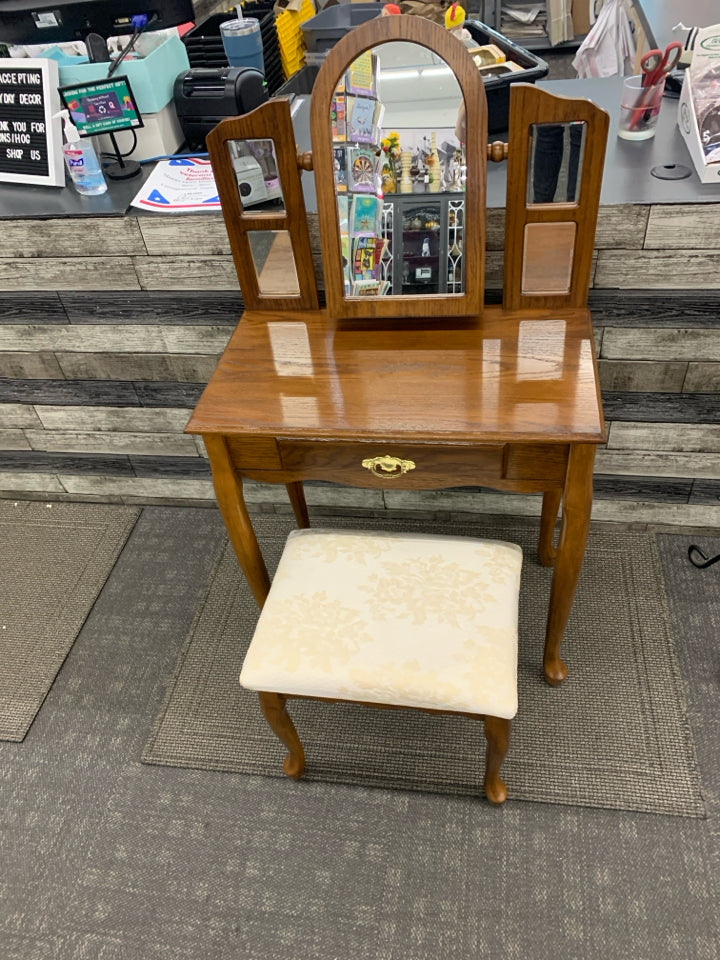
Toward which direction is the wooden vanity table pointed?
toward the camera

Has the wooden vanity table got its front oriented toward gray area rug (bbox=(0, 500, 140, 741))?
no

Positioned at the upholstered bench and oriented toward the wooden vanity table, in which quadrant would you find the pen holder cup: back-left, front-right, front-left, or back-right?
front-right

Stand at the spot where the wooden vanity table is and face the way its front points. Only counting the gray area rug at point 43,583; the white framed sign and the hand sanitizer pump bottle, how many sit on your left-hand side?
0

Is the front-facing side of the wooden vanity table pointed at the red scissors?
no

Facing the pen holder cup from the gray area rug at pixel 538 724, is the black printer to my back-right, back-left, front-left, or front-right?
front-left

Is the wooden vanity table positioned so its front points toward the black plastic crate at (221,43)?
no

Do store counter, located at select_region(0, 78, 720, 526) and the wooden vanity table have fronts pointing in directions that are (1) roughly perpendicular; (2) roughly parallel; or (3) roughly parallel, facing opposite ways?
roughly parallel

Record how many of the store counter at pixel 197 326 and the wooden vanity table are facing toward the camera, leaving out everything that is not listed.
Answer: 2

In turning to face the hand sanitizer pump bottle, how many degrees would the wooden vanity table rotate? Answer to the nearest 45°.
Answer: approximately 135° to its right

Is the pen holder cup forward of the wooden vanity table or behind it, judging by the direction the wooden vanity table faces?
behind

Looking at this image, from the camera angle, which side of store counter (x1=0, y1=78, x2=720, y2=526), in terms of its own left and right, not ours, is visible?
front
